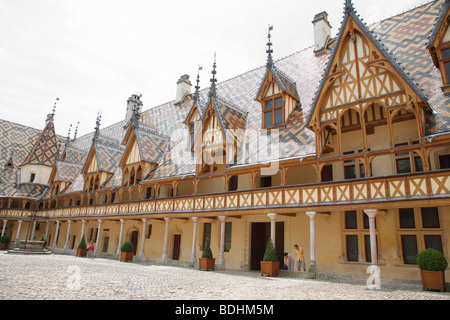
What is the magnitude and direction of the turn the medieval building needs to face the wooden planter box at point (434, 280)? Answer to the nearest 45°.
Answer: approximately 45° to its left

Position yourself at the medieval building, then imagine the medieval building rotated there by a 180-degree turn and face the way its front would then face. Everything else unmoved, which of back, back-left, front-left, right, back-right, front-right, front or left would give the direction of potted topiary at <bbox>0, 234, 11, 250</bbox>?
left

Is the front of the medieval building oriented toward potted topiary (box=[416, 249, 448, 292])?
no

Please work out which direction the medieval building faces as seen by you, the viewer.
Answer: facing the viewer and to the left of the viewer
